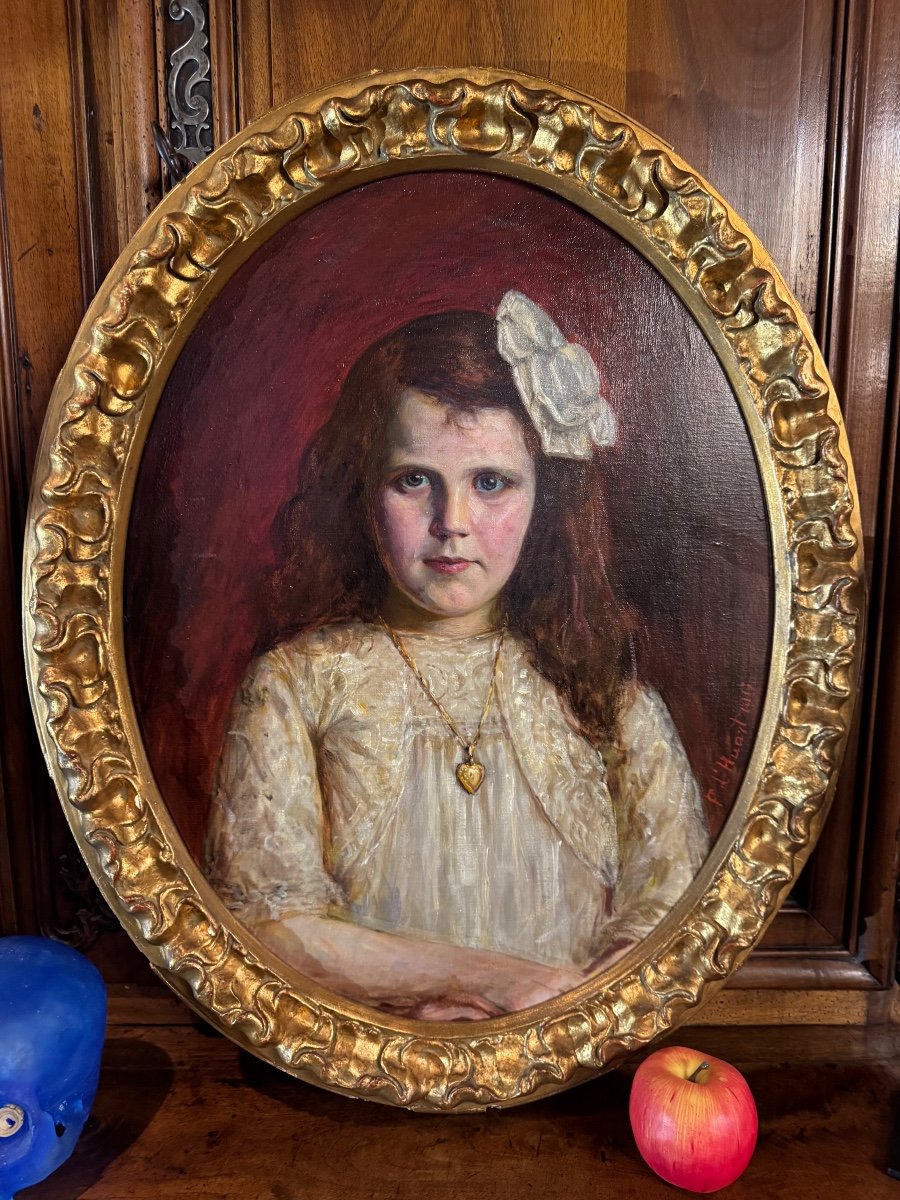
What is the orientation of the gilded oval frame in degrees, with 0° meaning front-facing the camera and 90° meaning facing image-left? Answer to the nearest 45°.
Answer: approximately 0°
